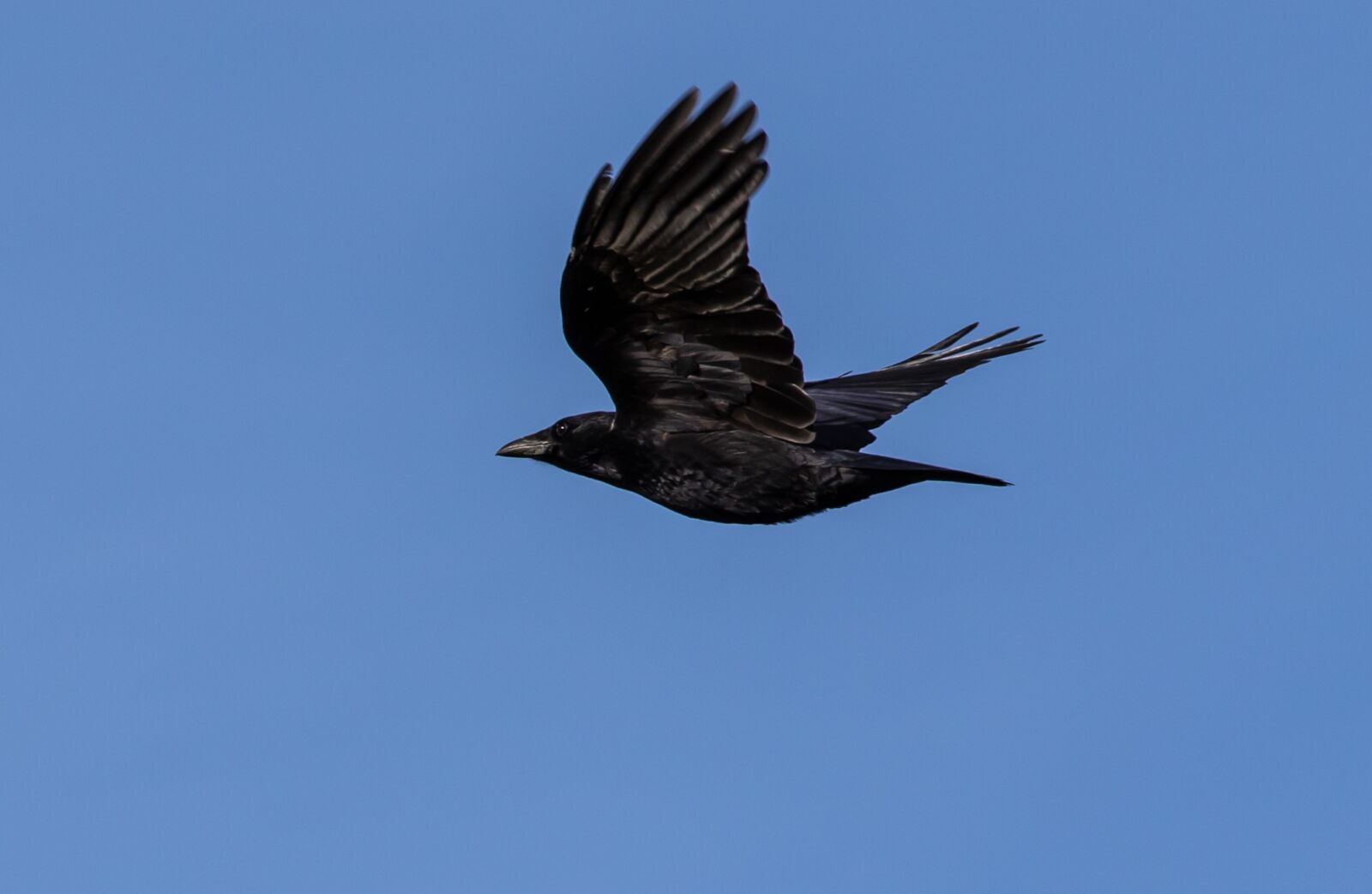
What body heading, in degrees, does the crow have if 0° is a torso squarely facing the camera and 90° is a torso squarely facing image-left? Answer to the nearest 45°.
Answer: approximately 90°
